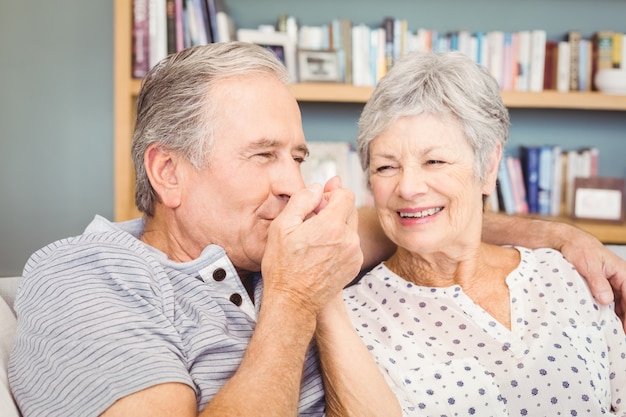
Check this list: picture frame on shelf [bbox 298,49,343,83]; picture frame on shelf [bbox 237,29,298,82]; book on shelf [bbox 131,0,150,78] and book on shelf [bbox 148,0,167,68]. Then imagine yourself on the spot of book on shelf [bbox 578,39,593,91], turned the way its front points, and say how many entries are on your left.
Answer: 0

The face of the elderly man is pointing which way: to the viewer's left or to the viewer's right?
to the viewer's right

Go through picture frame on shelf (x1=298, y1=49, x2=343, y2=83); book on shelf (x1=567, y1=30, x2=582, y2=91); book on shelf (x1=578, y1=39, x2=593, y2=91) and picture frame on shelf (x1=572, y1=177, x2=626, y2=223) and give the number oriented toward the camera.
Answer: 4

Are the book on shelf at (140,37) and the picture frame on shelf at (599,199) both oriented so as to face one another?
no

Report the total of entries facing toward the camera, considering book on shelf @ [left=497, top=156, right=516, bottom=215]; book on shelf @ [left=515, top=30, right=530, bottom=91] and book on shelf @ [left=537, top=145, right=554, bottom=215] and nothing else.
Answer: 3

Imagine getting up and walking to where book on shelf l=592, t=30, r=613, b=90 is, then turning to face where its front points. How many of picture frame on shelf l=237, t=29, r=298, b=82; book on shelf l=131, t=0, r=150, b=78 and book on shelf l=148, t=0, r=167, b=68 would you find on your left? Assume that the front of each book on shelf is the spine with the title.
0

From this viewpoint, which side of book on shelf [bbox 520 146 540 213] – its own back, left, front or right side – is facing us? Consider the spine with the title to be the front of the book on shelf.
front

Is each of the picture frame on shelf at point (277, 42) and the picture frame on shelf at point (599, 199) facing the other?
no

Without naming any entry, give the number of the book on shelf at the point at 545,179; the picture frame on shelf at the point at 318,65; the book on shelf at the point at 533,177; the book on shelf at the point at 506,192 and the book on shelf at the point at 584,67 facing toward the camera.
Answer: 5

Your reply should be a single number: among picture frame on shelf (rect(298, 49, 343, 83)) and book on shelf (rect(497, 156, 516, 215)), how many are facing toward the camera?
2

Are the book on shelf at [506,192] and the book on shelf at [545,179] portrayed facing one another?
no

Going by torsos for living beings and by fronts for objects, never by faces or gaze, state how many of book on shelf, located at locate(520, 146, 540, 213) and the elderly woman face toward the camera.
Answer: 2

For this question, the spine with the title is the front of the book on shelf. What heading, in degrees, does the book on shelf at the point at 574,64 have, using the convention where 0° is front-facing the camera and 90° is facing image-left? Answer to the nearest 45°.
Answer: approximately 0°

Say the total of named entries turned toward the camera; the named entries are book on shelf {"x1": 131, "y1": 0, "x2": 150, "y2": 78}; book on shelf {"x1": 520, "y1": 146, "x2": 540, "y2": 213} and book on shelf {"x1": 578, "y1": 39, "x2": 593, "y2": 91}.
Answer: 3

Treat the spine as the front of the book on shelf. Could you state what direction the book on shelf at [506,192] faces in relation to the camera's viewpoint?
facing the viewer

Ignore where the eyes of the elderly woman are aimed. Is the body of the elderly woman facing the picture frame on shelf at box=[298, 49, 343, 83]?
no

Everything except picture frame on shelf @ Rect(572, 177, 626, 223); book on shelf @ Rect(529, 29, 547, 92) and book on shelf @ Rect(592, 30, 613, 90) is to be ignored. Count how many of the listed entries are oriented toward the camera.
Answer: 3

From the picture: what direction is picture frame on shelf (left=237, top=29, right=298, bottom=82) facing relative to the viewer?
toward the camera

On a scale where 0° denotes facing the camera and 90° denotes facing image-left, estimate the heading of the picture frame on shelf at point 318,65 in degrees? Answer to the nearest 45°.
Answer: approximately 0°

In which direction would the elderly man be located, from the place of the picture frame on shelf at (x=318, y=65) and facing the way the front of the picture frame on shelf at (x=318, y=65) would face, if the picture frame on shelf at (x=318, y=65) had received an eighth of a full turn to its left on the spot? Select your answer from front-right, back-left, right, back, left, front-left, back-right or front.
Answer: front-right

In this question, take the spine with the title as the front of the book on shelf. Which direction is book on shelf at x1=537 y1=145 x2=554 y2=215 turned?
toward the camera
